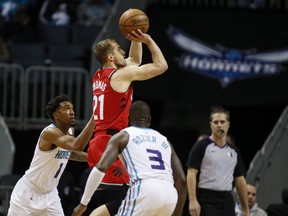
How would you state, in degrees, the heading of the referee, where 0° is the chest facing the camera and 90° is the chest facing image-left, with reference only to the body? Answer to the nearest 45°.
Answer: approximately 0°
